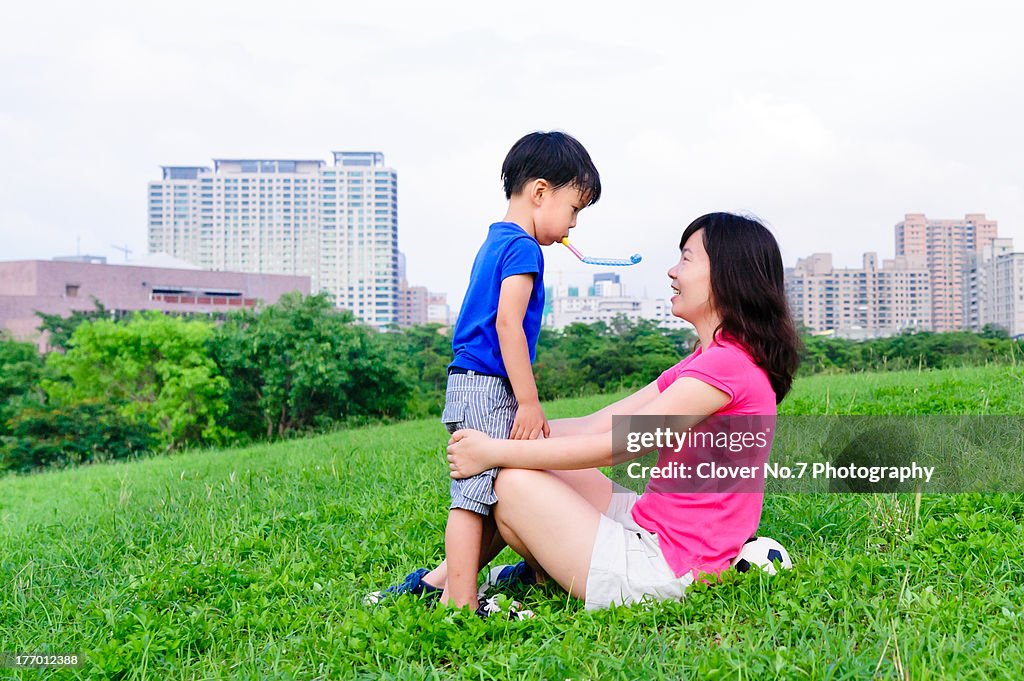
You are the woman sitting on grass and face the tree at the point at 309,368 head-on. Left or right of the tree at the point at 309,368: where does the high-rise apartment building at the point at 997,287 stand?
right

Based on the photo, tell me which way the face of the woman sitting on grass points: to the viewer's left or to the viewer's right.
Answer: to the viewer's left

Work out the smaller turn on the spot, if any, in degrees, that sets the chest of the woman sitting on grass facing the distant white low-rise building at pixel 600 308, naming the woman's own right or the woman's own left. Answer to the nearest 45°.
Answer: approximately 90° to the woman's own right

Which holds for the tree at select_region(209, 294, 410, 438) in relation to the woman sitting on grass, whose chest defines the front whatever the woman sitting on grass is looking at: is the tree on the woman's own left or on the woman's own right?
on the woman's own right

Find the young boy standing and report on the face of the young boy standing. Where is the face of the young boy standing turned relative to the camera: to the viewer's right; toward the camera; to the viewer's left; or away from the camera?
to the viewer's right

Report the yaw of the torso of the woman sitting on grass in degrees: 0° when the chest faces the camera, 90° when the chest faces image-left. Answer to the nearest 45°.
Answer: approximately 90°

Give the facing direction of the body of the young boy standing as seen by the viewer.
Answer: to the viewer's right

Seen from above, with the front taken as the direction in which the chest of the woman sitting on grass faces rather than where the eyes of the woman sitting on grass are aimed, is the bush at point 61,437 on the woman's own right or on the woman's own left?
on the woman's own right

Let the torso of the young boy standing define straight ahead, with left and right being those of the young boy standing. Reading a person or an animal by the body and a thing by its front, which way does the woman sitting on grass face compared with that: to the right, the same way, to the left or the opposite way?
the opposite way

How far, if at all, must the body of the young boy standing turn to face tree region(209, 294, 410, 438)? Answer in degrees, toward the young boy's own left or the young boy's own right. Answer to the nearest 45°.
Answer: approximately 90° to the young boy's own left

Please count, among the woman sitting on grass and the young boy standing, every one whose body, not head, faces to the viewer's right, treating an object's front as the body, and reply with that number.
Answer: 1

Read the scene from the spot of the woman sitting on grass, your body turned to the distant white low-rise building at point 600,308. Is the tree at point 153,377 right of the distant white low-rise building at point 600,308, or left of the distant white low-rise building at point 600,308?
left

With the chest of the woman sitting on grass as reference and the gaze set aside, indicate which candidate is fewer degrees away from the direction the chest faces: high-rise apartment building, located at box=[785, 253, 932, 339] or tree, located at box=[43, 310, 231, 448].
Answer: the tree

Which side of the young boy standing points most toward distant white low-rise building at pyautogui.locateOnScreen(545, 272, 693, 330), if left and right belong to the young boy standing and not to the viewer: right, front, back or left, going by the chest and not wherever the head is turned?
left

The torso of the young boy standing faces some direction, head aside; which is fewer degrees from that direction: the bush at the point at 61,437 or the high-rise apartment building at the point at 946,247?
the high-rise apartment building

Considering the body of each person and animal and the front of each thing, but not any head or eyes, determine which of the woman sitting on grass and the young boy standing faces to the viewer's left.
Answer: the woman sitting on grass
